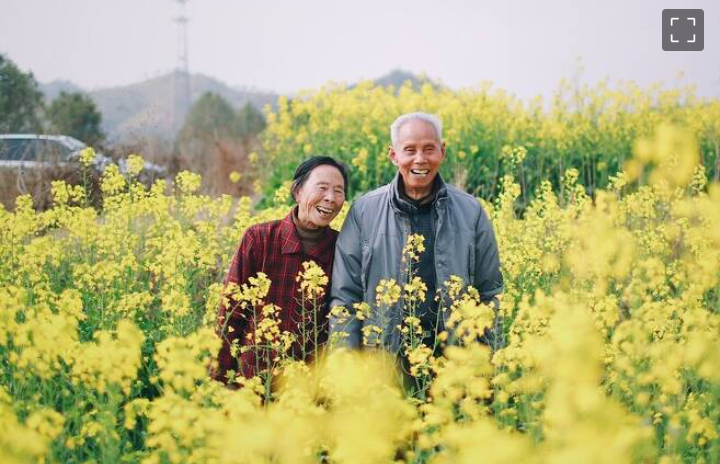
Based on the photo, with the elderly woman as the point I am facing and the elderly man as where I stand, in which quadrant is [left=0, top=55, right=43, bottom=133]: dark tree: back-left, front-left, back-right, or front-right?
front-right

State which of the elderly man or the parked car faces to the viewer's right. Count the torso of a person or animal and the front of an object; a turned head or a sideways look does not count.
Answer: the parked car

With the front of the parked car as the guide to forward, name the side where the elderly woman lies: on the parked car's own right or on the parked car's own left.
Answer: on the parked car's own right

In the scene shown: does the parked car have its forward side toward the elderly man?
no

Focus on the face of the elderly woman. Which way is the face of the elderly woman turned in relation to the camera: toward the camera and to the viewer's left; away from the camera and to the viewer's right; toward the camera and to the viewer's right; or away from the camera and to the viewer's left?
toward the camera and to the viewer's right

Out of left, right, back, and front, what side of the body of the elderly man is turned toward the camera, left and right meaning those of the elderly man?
front

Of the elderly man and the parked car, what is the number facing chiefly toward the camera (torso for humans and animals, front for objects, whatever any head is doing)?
1

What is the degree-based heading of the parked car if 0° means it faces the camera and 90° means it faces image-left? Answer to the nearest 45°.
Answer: approximately 270°

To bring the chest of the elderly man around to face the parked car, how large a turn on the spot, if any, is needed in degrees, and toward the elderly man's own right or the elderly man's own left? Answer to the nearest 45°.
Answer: approximately 135° to the elderly man's own right

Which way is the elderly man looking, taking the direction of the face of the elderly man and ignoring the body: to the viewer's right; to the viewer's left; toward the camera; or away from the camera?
toward the camera

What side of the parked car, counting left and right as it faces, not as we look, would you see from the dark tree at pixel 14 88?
left
